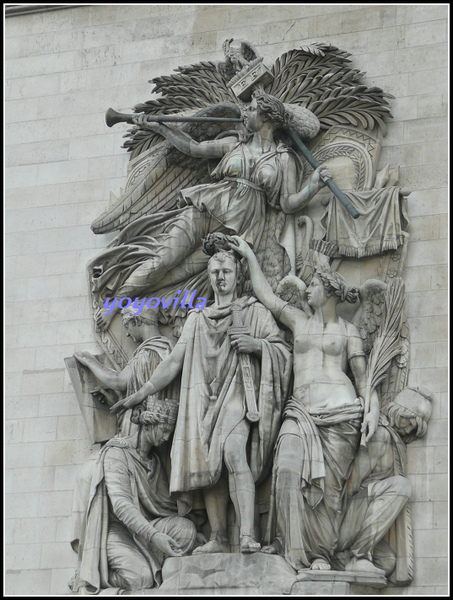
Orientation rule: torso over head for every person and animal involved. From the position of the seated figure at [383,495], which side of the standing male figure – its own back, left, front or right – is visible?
left

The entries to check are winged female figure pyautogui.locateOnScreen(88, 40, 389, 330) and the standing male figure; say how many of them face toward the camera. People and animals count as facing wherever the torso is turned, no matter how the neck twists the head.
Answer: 2

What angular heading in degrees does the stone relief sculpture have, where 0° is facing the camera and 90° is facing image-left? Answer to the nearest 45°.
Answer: approximately 0°
